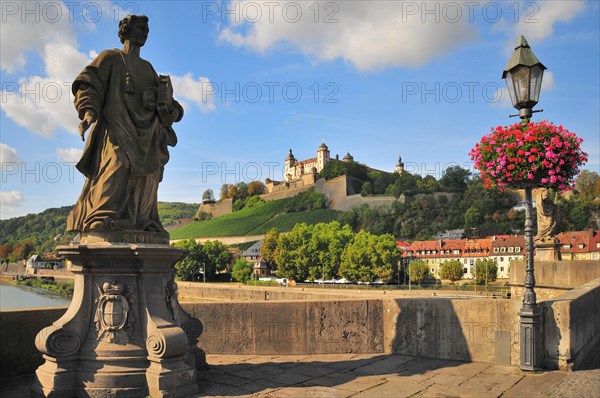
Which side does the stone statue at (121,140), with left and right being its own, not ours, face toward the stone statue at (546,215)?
left

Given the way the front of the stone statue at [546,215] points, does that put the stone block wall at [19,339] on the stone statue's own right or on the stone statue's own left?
on the stone statue's own right

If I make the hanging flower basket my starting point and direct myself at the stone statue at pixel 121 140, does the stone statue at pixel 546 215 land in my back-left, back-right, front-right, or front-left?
back-right

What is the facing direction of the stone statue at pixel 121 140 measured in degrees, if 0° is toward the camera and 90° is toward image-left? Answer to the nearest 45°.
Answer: approximately 315°

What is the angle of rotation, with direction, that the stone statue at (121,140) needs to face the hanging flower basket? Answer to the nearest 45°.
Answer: approximately 45° to its left

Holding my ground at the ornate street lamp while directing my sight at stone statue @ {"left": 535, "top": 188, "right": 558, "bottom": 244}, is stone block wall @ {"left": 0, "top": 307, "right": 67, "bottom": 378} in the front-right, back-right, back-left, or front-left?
back-left
